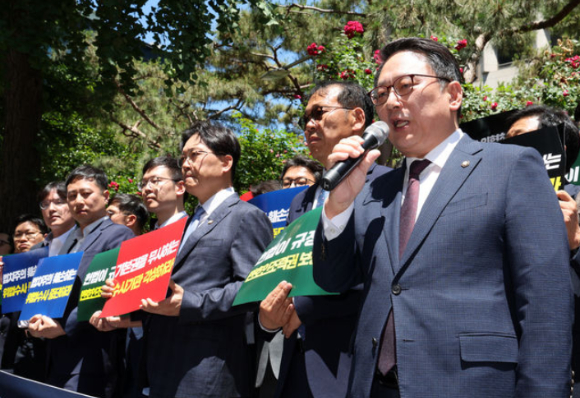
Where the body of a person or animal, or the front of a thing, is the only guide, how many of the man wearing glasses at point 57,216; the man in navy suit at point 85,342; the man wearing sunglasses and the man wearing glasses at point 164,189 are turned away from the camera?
0

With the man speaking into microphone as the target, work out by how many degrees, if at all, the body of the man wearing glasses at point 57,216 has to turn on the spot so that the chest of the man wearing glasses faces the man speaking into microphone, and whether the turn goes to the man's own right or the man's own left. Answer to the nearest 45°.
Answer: approximately 45° to the man's own left

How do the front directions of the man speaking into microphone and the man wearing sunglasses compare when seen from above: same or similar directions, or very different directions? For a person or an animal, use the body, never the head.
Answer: same or similar directions

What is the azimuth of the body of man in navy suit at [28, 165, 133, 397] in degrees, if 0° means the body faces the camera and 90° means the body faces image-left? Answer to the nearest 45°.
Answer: approximately 45°

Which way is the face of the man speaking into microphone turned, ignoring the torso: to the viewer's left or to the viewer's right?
to the viewer's left

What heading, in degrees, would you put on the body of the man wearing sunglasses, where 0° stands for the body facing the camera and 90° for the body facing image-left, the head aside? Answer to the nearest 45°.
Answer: approximately 45°

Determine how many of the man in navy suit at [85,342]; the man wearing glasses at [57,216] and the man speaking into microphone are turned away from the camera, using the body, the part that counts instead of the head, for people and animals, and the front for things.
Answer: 0

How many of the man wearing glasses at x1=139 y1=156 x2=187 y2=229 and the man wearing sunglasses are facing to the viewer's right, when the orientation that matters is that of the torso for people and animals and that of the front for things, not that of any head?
0

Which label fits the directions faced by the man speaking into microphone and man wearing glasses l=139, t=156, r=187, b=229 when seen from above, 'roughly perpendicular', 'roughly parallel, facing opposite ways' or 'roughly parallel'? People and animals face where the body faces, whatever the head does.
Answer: roughly parallel

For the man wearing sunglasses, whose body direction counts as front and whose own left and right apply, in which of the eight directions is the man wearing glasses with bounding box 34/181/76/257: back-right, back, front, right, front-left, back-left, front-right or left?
right

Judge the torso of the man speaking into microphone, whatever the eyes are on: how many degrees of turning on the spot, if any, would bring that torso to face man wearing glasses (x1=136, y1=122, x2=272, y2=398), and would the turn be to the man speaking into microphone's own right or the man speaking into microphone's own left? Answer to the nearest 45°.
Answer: approximately 90° to the man speaking into microphone's own right

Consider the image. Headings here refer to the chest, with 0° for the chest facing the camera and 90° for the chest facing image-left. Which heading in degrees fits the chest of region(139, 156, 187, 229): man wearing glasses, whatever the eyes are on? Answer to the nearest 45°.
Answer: approximately 45°

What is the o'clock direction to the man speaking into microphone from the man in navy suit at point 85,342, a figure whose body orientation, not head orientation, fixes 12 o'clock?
The man speaking into microphone is roughly at 10 o'clock from the man in navy suit.

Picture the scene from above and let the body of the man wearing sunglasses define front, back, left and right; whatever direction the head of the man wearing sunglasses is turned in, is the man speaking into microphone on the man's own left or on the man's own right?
on the man's own left

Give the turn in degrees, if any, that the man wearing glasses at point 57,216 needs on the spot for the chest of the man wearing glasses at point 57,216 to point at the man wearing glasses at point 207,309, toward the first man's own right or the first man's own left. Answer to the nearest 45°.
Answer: approximately 45° to the first man's own left

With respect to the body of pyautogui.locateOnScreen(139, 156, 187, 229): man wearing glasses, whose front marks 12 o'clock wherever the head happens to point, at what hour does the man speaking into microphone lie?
The man speaking into microphone is roughly at 10 o'clock from the man wearing glasses.

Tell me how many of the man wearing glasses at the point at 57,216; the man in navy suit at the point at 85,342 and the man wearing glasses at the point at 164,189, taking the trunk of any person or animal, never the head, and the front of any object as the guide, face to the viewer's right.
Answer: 0
